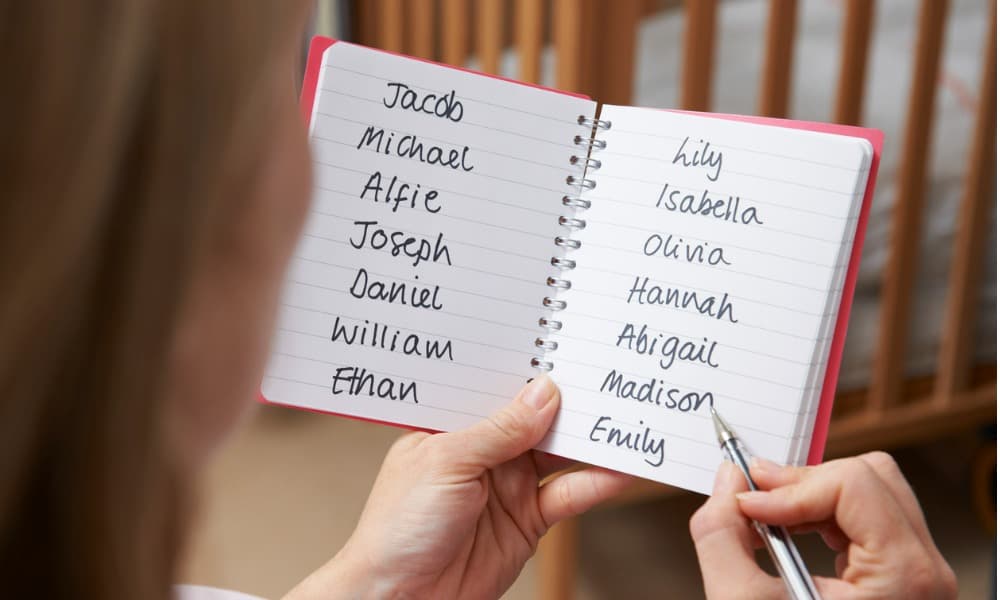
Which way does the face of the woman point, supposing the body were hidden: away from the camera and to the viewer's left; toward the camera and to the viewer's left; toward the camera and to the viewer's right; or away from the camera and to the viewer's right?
away from the camera and to the viewer's right

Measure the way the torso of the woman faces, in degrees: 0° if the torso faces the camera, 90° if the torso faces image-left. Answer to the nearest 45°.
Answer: approximately 225°

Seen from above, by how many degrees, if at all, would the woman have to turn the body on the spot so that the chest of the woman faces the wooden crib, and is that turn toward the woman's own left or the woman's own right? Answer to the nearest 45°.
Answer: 0° — they already face it
